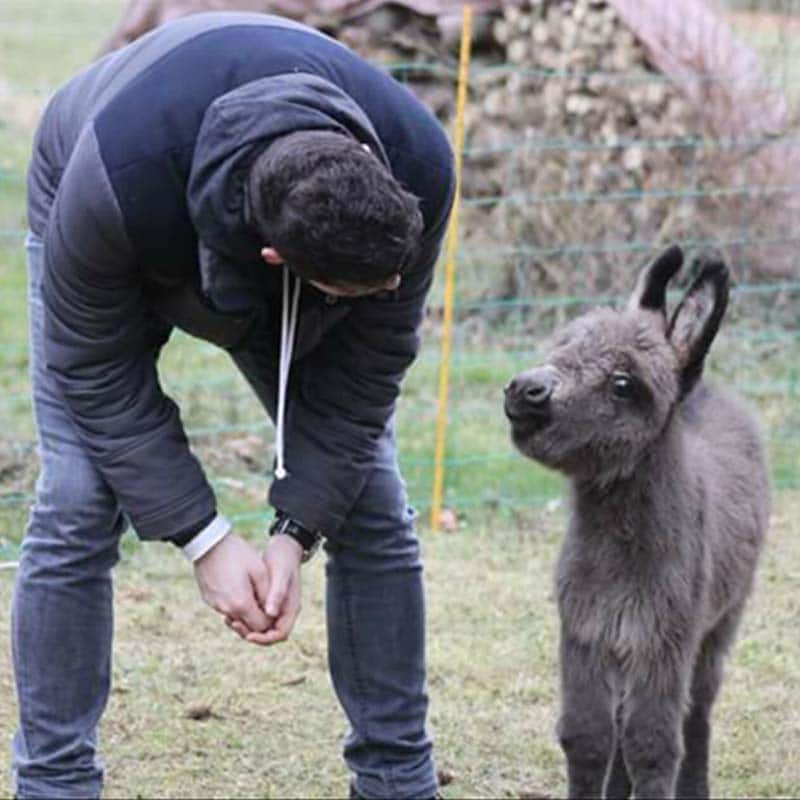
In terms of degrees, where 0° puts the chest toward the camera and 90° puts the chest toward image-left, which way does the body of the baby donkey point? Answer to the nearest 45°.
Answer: approximately 45°

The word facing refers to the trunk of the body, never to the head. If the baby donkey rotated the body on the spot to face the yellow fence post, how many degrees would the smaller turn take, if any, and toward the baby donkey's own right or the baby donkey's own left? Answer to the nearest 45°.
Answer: approximately 135° to the baby donkey's own right
